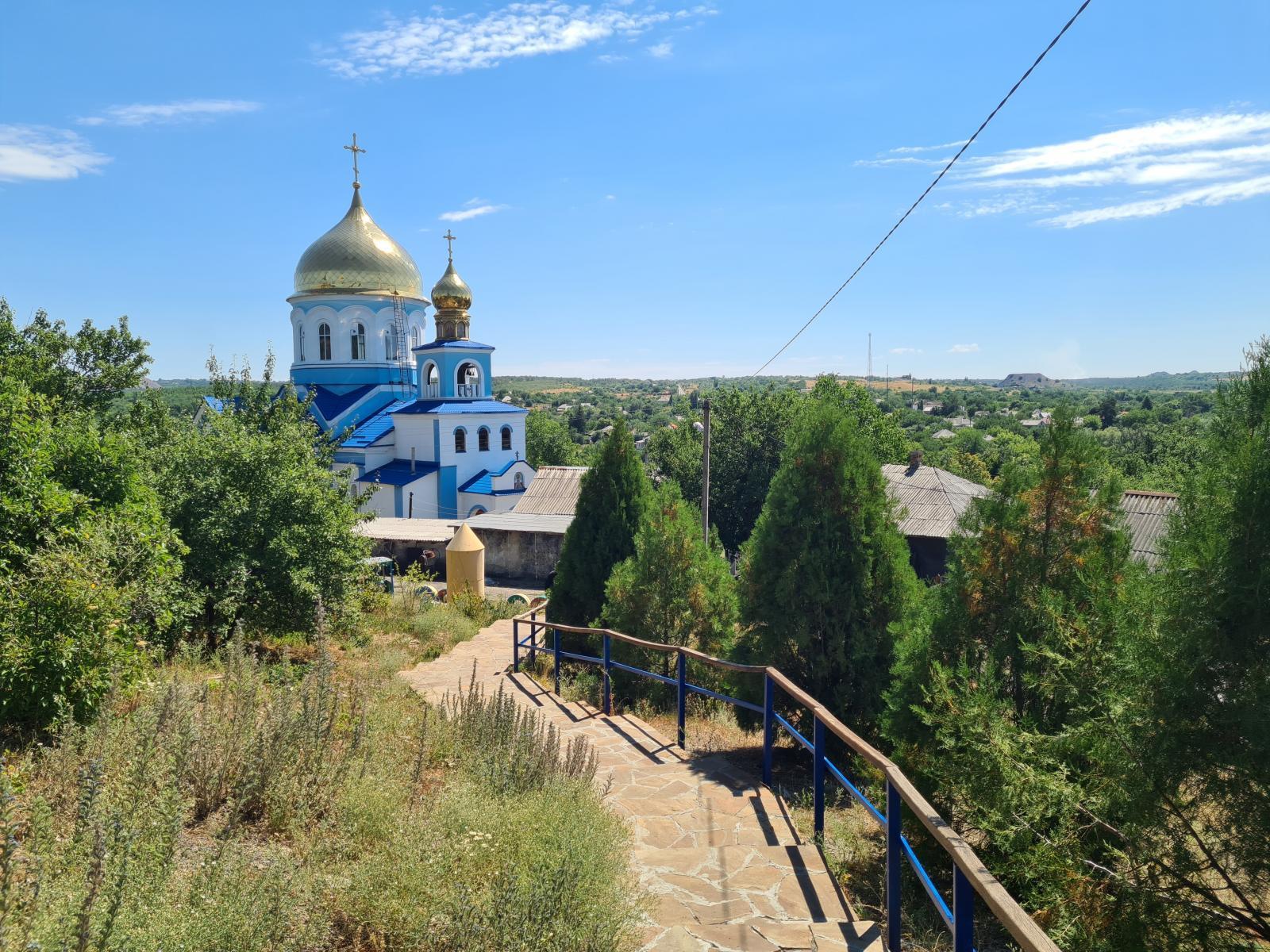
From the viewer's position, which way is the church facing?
facing the viewer and to the right of the viewer

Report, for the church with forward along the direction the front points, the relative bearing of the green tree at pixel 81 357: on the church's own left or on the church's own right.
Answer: on the church's own right

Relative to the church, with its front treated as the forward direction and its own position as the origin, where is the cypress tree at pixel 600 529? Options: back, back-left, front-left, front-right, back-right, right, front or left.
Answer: front-right

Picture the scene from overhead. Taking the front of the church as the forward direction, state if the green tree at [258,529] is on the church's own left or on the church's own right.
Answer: on the church's own right

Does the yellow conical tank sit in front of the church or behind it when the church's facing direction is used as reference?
in front
